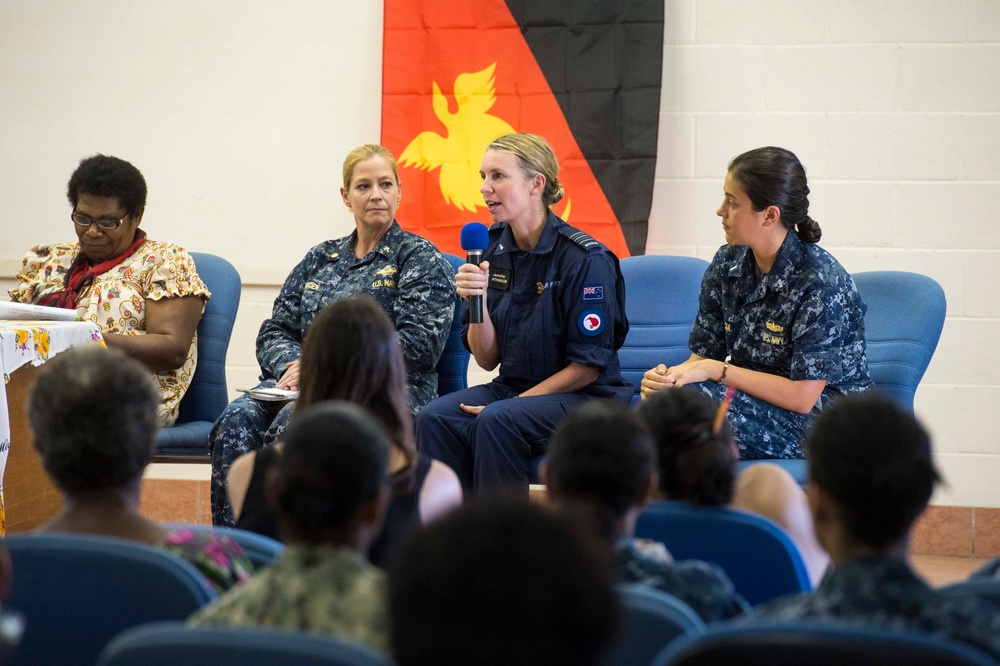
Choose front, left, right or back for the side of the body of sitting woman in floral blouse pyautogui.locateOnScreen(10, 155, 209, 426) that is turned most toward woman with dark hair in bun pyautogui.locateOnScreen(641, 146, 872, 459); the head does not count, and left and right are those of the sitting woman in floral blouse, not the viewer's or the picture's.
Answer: left

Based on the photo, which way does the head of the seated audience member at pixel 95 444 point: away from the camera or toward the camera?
away from the camera

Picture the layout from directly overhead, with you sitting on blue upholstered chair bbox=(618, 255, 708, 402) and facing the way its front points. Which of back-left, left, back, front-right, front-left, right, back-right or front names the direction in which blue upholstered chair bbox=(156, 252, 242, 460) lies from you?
right

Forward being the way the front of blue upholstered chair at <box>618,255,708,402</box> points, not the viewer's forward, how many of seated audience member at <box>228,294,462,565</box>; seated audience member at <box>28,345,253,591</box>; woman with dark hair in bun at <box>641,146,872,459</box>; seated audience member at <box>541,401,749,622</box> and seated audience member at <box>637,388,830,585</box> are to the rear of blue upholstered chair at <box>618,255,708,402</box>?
0

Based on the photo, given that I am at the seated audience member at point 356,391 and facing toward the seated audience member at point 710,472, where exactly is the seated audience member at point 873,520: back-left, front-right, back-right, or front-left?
front-right

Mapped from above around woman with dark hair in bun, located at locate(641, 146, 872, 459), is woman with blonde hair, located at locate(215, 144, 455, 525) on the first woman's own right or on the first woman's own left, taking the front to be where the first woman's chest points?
on the first woman's own right

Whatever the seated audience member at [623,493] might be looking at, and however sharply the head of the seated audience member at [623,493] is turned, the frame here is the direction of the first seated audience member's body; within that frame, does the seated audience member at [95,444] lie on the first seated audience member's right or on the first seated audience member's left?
on the first seated audience member's left

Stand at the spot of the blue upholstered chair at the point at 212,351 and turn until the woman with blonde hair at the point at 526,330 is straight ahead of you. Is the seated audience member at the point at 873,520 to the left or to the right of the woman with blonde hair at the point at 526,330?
right

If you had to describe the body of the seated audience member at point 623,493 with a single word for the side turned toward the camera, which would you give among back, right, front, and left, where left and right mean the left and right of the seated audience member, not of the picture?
back

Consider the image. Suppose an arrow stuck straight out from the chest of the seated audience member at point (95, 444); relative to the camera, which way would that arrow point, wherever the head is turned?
away from the camera

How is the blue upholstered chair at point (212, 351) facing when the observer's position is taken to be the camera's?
facing the viewer and to the left of the viewer

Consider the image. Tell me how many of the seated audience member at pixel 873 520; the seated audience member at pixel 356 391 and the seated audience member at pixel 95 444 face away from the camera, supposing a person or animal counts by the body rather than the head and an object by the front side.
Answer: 3

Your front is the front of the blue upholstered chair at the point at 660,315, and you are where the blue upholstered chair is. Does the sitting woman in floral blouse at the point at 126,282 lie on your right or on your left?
on your right

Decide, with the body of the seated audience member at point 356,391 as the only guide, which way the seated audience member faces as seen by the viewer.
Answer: away from the camera

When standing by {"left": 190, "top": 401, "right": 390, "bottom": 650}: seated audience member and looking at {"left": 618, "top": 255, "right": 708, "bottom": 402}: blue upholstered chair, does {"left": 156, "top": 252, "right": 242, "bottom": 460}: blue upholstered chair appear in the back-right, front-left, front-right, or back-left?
front-left

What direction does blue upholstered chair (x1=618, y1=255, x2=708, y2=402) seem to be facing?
toward the camera

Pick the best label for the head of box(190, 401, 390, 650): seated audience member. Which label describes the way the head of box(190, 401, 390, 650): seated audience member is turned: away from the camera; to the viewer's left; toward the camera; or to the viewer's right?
away from the camera

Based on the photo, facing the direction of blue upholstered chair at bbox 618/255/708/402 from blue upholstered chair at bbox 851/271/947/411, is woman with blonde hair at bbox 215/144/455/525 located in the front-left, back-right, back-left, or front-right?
front-left

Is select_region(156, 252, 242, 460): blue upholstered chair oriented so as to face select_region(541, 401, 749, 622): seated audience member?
no

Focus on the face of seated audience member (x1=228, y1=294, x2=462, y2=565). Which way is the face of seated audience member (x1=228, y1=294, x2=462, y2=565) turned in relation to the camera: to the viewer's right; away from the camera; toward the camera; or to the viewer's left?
away from the camera
